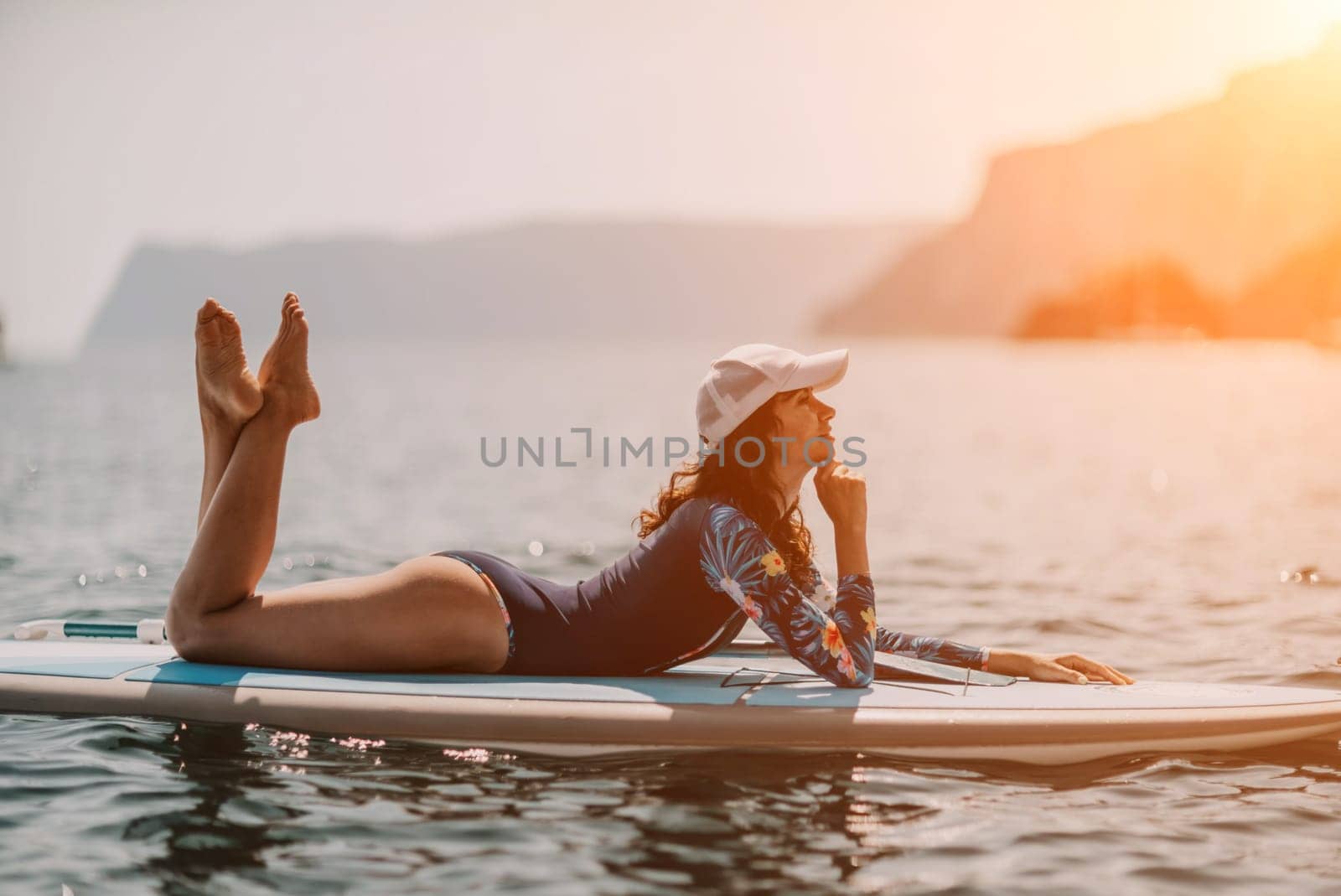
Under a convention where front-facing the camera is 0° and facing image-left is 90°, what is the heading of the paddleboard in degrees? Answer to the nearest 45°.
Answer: approximately 270°
